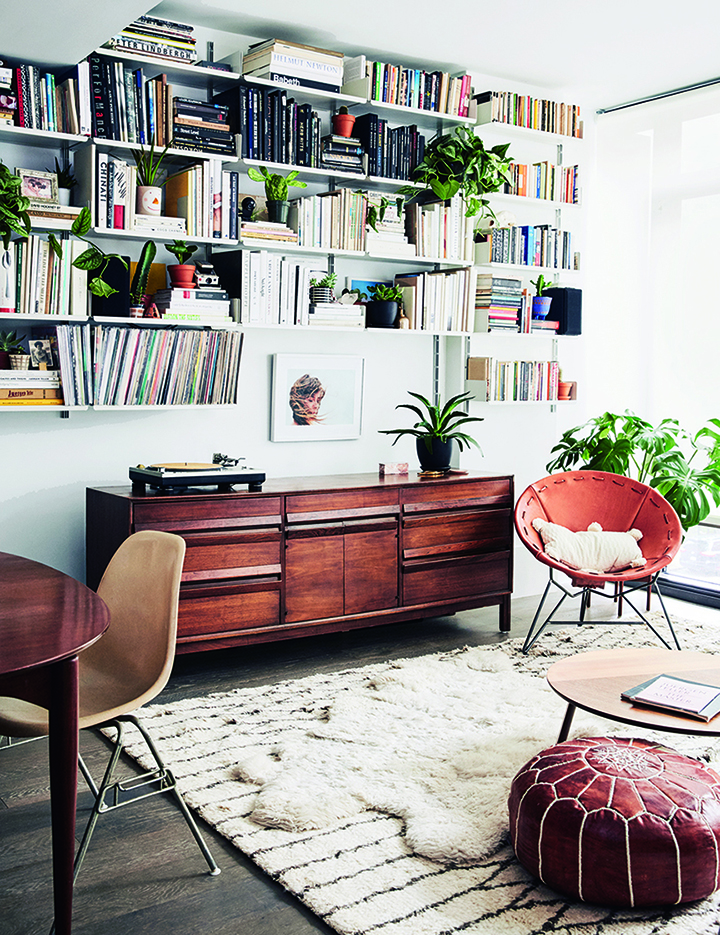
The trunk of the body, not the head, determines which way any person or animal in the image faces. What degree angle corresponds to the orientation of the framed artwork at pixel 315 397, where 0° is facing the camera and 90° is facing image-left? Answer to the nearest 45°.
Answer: approximately 315°

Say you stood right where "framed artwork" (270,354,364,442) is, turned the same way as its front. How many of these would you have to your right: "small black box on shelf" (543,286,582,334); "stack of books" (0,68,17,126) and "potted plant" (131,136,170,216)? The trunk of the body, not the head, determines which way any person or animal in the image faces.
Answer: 2

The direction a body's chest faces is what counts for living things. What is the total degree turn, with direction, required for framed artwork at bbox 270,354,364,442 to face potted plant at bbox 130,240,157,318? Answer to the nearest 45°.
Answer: approximately 90° to its right

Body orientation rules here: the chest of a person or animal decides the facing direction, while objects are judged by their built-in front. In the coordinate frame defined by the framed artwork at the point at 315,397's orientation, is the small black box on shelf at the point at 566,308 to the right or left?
on its left

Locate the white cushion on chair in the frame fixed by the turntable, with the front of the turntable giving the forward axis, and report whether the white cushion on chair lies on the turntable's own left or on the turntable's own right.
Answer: on the turntable's own left

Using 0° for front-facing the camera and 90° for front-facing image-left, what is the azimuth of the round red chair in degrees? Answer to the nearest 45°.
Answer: approximately 0°
